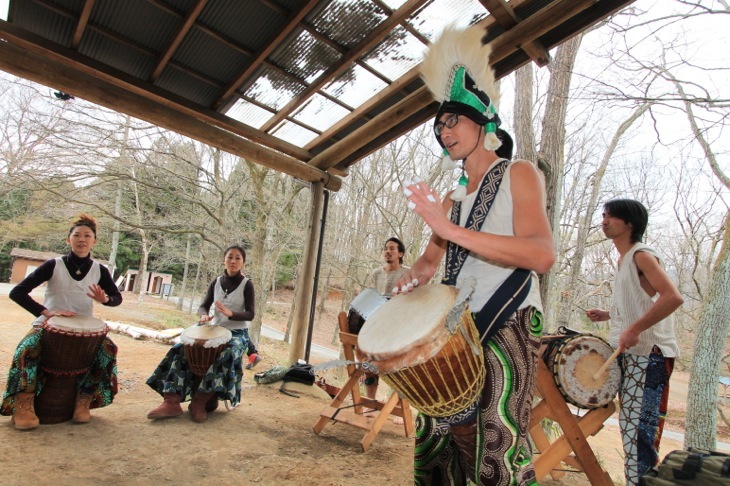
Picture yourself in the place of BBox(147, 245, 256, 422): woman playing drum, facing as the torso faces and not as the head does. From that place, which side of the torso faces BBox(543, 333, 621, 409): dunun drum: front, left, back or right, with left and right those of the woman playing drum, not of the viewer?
left

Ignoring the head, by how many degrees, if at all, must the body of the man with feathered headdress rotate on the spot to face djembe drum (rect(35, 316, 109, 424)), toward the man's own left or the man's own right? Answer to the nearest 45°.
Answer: approximately 90° to the man's own right

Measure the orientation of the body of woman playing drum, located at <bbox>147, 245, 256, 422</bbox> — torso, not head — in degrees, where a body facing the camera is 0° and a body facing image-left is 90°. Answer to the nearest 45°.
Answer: approximately 45°

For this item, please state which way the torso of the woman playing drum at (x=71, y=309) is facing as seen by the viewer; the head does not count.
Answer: toward the camera

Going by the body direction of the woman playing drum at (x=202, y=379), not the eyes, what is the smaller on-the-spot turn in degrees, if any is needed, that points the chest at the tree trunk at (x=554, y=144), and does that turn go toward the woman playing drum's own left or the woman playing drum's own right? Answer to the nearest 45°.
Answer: approximately 135° to the woman playing drum's own left

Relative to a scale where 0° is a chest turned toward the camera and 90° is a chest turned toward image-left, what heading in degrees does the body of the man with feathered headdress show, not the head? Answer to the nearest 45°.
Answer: approximately 45°

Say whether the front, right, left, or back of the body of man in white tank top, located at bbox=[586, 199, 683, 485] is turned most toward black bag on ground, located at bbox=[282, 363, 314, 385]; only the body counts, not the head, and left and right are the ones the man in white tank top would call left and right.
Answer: front

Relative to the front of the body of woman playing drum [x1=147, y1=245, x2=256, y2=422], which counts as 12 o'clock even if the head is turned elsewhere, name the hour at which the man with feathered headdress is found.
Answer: The man with feathered headdress is roughly at 10 o'clock from the woman playing drum.

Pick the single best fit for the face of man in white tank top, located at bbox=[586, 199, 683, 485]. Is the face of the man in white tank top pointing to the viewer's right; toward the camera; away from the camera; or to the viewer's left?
to the viewer's left

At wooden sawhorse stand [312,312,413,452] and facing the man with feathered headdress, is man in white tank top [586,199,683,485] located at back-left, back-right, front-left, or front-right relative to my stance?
front-left

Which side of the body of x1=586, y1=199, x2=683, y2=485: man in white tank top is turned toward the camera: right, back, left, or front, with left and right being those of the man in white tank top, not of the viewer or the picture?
left

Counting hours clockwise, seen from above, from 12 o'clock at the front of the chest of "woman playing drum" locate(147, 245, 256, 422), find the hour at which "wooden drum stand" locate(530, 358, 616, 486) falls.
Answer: The wooden drum stand is roughly at 9 o'clock from the woman playing drum.

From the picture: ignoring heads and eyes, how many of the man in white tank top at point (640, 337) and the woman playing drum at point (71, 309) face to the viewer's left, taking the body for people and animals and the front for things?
1

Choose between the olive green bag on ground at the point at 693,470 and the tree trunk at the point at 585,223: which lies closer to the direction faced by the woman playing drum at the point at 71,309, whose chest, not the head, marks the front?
the olive green bag on ground

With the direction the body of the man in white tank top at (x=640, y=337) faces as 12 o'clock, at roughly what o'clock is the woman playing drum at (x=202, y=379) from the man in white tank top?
The woman playing drum is roughly at 12 o'clock from the man in white tank top.

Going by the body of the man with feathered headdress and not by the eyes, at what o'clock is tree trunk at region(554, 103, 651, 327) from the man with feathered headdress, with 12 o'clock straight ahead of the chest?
The tree trunk is roughly at 5 o'clock from the man with feathered headdress.

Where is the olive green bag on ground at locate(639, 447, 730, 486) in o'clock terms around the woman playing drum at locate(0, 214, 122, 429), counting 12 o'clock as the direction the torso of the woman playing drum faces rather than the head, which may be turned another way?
The olive green bag on ground is roughly at 11 o'clock from the woman playing drum.
